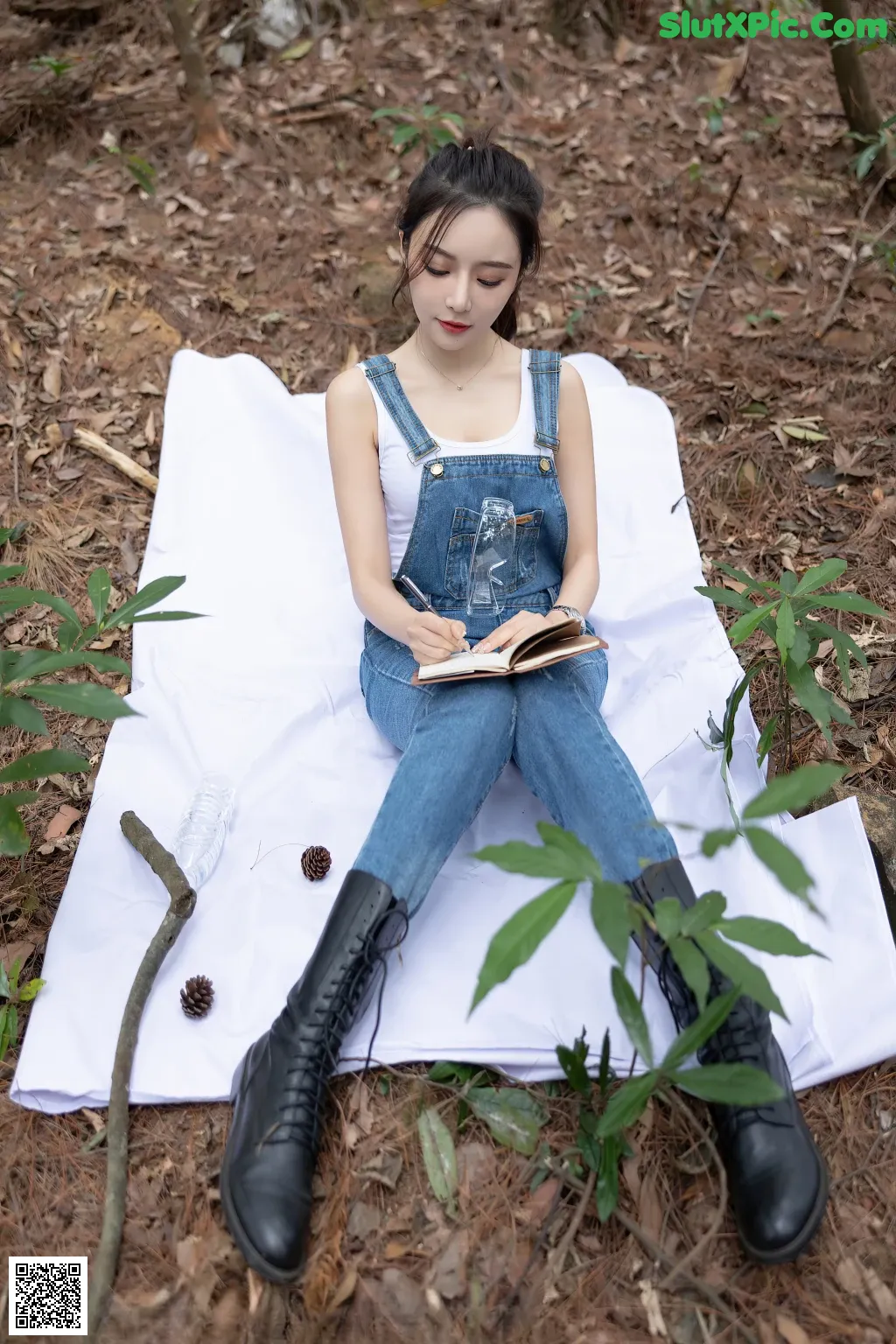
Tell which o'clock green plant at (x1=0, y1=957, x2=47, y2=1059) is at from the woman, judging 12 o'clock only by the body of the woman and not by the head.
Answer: The green plant is roughly at 2 o'clock from the woman.

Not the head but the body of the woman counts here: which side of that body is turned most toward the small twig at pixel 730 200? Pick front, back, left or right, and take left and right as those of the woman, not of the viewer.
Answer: back

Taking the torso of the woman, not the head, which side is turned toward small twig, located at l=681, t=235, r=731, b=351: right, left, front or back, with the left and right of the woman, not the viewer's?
back

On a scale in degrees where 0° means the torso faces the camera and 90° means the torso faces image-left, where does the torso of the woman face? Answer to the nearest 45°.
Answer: approximately 0°

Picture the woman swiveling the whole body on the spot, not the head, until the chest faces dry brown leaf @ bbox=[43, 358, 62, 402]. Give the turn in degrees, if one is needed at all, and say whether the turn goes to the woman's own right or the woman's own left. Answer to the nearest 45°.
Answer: approximately 135° to the woman's own right

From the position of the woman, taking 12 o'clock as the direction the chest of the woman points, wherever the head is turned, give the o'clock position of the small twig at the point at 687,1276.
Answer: The small twig is roughly at 11 o'clock from the woman.

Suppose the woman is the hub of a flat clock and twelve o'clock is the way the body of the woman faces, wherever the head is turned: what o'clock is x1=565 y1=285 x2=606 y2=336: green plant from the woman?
The green plant is roughly at 6 o'clock from the woman.

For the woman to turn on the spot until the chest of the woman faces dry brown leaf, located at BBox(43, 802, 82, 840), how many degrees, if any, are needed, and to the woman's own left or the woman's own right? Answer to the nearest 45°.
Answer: approximately 90° to the woman's own right
